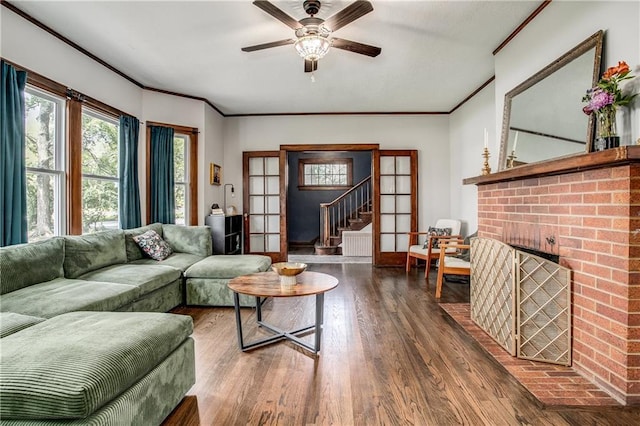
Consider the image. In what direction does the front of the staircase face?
to the viewer's left

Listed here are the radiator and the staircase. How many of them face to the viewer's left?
1

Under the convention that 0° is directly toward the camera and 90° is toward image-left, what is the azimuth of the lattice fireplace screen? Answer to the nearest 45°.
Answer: approximately 45°

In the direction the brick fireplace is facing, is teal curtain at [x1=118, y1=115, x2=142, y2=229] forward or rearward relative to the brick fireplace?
forward

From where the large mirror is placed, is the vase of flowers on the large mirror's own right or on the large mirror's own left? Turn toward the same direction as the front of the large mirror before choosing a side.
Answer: on the large mirror's own left

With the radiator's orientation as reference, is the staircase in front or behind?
behind

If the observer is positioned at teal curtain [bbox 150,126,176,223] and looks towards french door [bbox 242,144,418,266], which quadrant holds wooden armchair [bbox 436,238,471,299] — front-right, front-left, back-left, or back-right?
front-right

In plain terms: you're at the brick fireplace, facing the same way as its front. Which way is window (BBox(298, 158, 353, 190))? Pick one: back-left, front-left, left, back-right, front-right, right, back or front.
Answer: right

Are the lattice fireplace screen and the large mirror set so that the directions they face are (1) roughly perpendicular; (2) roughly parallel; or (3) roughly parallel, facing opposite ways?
roughly parallel

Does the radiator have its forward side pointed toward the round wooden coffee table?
yes

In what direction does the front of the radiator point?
toward the camera

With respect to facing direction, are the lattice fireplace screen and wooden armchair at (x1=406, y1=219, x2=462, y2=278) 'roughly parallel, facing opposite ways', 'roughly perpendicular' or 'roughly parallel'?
roughly parallel

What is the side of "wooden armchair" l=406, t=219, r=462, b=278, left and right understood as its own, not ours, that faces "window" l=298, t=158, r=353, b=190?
right

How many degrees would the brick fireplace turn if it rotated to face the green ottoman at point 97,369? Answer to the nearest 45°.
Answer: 0° — it already faces it

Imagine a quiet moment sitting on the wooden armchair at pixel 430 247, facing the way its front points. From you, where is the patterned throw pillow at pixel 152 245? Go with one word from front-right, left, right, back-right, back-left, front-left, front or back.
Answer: front
